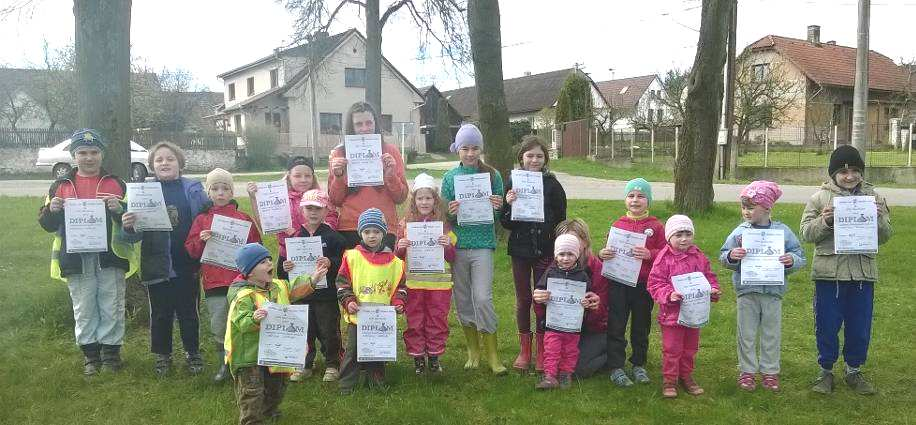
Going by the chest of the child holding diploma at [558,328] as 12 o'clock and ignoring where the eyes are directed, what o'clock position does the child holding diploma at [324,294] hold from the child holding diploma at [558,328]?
the child holding diploma at [324,294] is roughly at 3 o'clock from the child holding diploma at [558,328].

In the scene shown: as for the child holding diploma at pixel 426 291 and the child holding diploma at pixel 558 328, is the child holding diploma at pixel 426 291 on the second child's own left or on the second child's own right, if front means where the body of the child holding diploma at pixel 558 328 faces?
on the second child's own right

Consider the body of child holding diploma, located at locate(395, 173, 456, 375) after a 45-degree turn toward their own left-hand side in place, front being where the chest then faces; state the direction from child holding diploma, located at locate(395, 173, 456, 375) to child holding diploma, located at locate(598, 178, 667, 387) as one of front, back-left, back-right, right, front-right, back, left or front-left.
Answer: front-left

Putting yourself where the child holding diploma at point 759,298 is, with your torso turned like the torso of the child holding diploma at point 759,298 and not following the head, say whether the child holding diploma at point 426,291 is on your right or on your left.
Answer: on your right

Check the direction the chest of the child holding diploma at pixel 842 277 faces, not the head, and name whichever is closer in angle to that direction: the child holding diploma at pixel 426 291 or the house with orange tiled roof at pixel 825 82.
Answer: the child holding diploma

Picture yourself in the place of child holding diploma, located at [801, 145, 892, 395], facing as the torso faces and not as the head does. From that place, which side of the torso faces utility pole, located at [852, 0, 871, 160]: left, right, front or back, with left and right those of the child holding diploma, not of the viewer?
back

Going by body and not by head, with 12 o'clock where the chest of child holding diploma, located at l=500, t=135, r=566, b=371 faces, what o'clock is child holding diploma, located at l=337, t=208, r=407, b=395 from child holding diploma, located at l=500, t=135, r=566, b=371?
child holding diploma, located at l=337, t=208, r=407, b=395 is roughly at 2 o'clock from child holding diploma, located at l=500, t=135, r=566, b=371.

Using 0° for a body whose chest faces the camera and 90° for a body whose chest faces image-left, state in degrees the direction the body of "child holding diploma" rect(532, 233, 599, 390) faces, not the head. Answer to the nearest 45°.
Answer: approximately 0°

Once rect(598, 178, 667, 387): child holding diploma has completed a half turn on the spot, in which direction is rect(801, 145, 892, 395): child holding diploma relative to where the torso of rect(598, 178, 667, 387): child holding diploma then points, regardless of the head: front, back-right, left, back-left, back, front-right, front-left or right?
right
